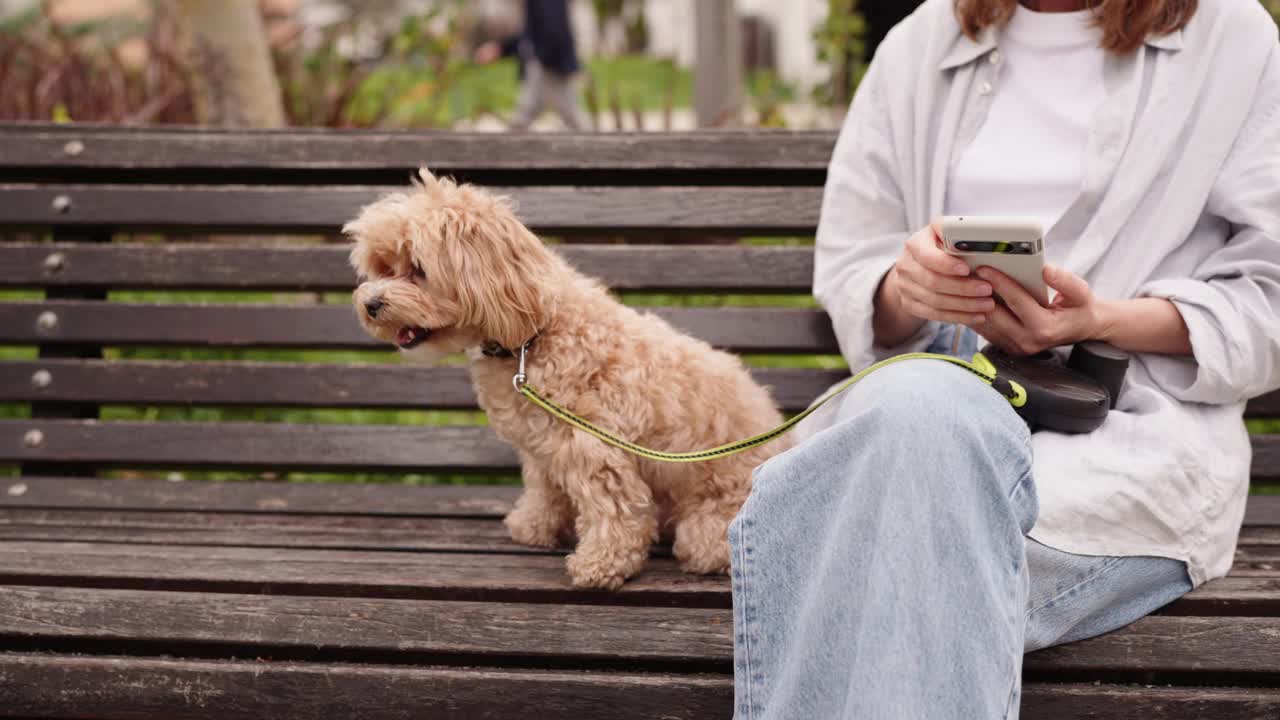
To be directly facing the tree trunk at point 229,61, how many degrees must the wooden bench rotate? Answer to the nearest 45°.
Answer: approximately 180°

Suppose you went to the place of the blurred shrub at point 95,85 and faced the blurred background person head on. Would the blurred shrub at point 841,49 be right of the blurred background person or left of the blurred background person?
right

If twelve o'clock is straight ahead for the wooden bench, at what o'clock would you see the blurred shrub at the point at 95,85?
The blurred shrub is roughly at 5 o'clock from the wooden bench.

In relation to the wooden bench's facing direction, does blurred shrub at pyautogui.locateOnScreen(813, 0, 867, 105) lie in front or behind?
behind

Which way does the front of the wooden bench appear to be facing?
toward the camera

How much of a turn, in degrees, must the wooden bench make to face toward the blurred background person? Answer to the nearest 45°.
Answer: approximately 180°

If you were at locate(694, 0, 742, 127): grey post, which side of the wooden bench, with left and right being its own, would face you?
back

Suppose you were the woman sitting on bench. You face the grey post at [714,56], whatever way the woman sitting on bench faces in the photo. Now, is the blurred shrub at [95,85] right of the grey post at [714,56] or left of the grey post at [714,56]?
left
